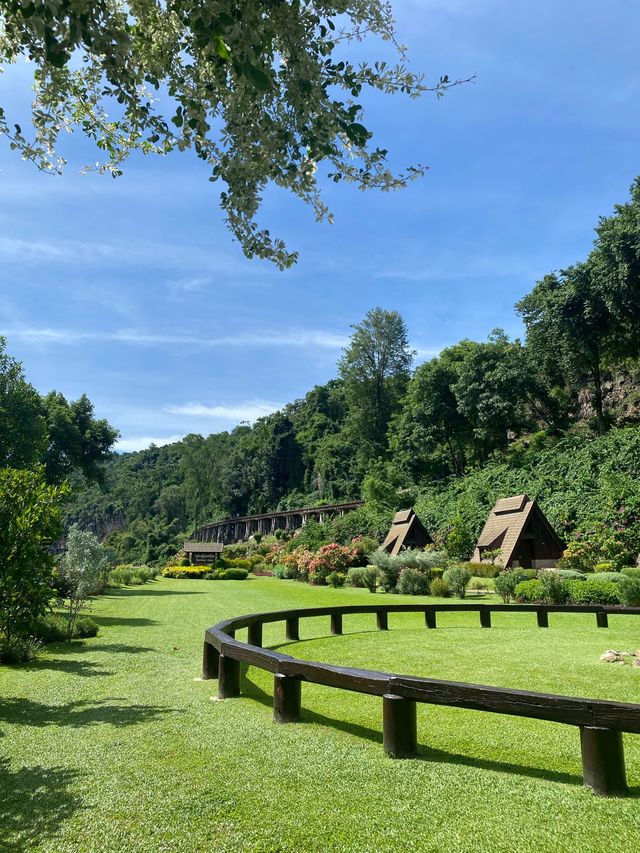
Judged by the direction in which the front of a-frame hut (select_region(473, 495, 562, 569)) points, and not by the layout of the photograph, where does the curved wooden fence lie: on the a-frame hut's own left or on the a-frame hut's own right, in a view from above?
on the a-frame hut's own right

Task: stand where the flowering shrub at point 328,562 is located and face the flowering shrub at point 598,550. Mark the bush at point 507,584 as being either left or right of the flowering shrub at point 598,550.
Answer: right

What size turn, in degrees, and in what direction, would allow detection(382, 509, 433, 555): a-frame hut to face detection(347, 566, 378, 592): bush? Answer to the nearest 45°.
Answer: approximately 45° to its right

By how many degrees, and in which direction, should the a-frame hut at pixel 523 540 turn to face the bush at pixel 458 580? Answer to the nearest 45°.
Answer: approximately 45° to its right

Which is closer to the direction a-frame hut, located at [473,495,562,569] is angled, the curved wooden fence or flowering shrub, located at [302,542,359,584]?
the curved wooden fence

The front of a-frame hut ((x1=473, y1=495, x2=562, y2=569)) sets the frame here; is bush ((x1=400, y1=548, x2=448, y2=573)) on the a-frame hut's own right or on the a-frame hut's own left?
on the a-frame hut's own right

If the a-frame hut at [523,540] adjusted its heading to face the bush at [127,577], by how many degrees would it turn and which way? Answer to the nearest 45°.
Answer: approximately 135° to its right

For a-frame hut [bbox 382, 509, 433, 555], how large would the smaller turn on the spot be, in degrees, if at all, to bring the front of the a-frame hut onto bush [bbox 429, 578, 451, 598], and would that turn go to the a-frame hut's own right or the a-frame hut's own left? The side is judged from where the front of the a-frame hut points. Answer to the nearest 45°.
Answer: approximately 45° to the a-frame hut's own right

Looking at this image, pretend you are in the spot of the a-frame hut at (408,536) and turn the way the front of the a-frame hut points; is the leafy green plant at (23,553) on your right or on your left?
on your right
